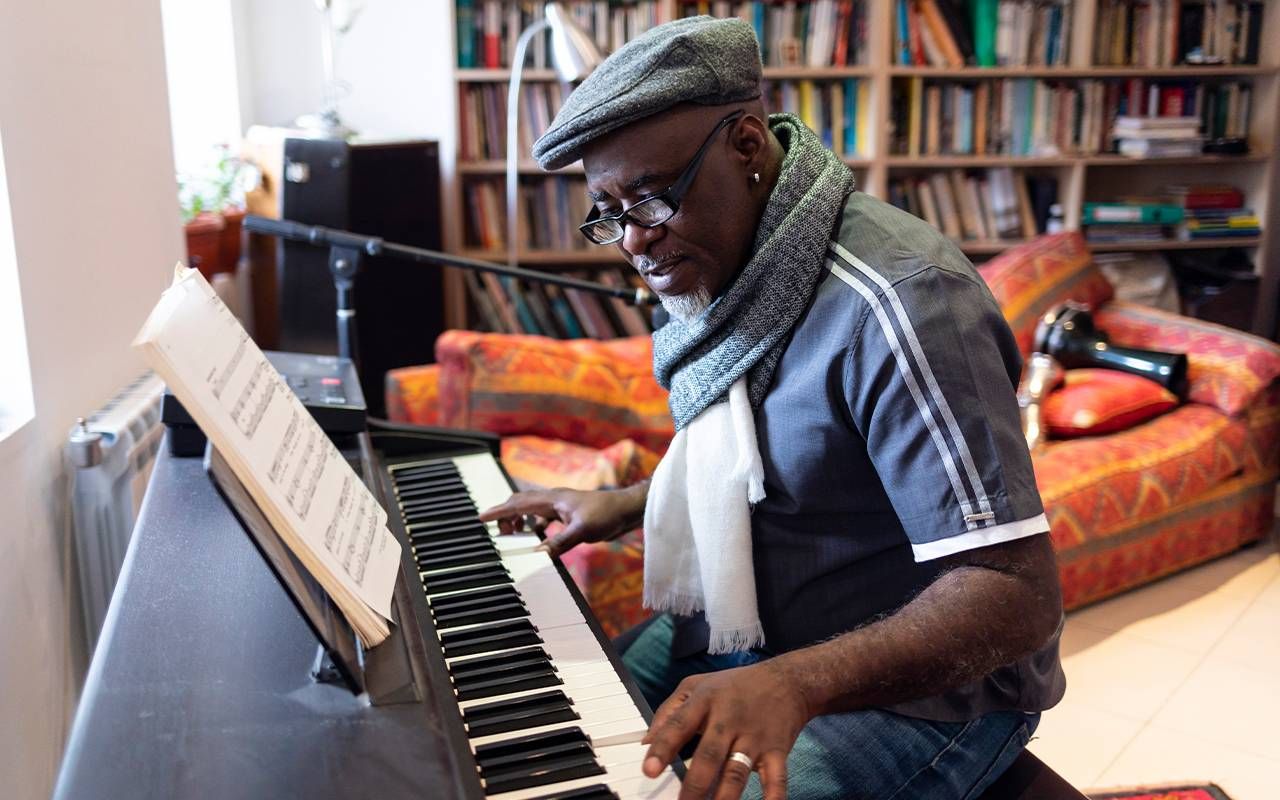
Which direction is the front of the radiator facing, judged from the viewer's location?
facing to the right of the viewer

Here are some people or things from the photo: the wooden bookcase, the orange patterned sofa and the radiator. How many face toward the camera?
2

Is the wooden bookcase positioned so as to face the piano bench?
yes

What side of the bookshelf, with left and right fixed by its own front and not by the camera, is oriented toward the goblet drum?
front

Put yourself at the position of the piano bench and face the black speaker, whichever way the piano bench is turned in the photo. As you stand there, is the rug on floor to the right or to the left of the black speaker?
right

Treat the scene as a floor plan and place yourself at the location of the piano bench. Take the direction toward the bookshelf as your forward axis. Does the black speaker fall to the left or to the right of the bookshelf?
left

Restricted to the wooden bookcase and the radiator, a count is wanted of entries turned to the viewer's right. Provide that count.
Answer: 1

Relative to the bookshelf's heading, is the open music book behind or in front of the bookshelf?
in front

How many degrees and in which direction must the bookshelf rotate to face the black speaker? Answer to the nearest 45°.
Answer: approximately 45° to its right

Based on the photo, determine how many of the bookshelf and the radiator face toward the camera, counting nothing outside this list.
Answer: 1

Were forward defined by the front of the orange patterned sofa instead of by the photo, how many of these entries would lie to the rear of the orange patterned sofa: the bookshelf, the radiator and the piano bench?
1

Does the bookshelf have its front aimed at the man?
yes

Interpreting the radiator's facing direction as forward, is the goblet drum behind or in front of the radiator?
in front

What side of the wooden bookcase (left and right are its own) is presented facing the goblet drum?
front

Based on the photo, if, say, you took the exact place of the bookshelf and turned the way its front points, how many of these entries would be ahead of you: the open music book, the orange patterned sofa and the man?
3
